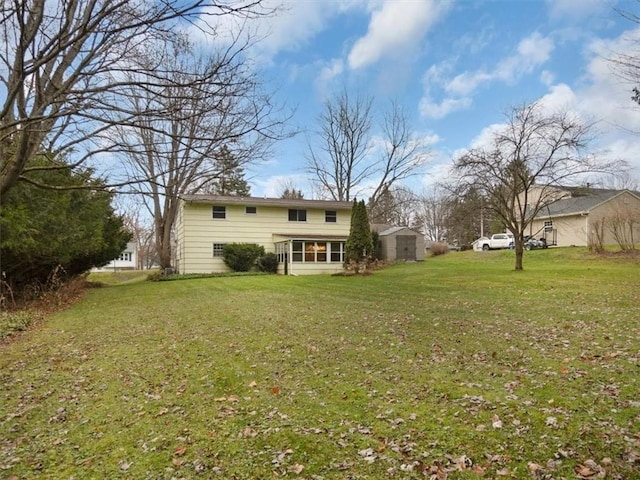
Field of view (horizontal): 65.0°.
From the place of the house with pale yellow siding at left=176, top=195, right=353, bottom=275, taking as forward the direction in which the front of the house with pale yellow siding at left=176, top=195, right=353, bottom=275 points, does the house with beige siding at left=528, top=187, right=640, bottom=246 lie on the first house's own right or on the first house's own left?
on the first house's own right

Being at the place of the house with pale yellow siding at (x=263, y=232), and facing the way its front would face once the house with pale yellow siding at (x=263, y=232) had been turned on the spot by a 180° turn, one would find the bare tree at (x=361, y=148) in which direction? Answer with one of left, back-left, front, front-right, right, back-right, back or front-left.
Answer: back-left

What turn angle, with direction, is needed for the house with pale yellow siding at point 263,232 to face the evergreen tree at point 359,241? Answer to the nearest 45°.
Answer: approximately 135° to its right

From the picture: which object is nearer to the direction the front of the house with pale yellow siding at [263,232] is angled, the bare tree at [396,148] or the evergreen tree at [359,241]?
the bare tree

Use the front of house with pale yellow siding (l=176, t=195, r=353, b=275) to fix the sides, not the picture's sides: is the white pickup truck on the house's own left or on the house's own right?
on the house's own right

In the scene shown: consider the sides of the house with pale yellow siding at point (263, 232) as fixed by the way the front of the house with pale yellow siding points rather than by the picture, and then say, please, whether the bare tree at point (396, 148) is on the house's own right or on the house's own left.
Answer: on the house's own right

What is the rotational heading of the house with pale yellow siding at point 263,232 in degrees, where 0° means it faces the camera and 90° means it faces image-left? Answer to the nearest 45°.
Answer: approximately 180°

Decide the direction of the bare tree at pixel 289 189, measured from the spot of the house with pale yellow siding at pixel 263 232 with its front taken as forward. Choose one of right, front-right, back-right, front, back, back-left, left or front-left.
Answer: front

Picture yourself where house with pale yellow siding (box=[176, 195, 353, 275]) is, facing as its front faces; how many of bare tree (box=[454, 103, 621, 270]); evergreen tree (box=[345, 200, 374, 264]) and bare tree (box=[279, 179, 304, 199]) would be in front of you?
1

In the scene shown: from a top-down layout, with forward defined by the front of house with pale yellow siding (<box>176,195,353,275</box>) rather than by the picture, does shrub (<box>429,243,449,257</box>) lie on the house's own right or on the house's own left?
on the house's own right

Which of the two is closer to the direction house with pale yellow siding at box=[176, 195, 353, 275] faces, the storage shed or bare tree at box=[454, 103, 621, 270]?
the storage shed
